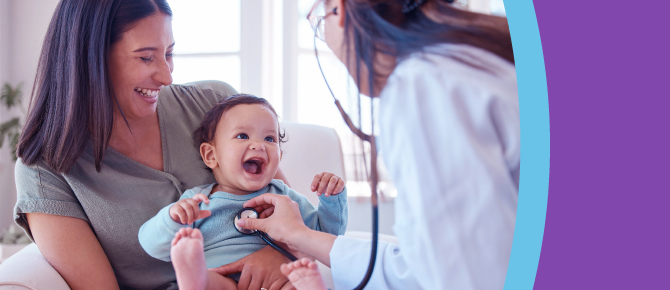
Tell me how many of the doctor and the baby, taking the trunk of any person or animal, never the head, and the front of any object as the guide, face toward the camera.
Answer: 1

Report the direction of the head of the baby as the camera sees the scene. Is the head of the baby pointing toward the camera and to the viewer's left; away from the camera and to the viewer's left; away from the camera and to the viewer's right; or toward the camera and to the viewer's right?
toward the camera and to the viewer's right

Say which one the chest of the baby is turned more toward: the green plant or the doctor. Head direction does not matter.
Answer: the doctor

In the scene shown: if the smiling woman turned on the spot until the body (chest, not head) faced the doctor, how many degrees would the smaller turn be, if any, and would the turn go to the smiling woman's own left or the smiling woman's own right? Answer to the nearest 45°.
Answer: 0° — they already face them

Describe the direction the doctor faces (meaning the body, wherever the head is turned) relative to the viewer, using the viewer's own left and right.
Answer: facing away from the viewer and to the left of the viewer

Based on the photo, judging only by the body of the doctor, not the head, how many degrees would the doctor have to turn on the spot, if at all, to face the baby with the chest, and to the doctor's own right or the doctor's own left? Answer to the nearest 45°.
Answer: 0° — they already face them

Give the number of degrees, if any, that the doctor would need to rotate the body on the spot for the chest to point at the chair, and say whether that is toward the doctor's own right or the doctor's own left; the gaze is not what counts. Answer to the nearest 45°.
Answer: approximately 45° to the doctor's own right

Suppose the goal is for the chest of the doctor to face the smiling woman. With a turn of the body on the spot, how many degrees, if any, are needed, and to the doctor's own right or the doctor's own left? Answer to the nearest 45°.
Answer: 0° — they already face them

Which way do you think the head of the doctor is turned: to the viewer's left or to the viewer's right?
to the viewer's left

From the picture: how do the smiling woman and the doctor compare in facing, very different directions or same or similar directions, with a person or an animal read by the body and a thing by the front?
very different directions

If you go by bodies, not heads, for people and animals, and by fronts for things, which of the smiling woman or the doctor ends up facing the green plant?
the doctor
